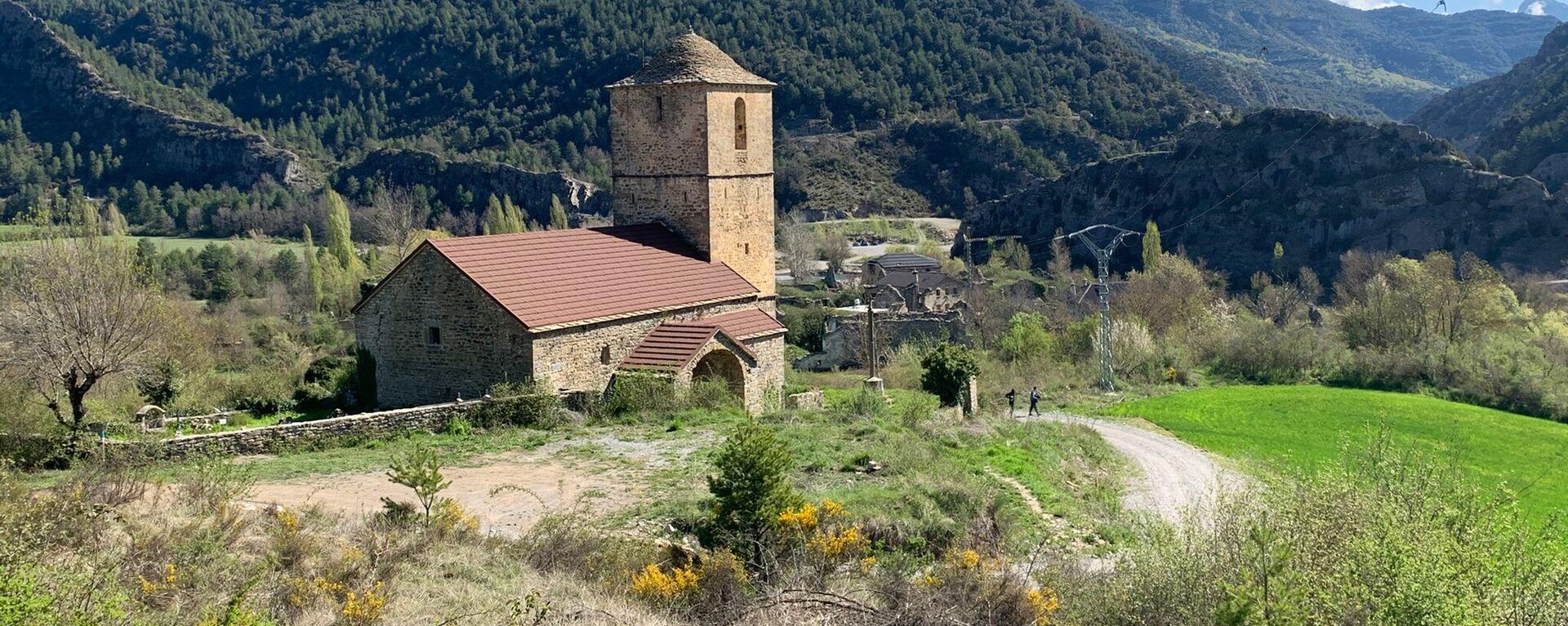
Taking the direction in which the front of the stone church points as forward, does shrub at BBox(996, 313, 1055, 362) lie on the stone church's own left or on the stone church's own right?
on the stone church's own left

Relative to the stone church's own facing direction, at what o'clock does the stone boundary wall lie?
The stone boundary wall is roughly at 3 o'clock from the stone church.

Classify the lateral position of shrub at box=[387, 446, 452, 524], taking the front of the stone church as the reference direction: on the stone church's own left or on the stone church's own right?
on the stone church's own right

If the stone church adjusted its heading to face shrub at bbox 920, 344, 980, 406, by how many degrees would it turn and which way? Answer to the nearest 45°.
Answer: approximately 45° to its left

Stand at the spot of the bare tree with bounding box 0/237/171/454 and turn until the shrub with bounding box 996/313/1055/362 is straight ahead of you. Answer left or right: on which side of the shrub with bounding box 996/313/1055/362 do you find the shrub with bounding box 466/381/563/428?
right

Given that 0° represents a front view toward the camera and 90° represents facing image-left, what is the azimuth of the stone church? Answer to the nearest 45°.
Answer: approximately 315°
